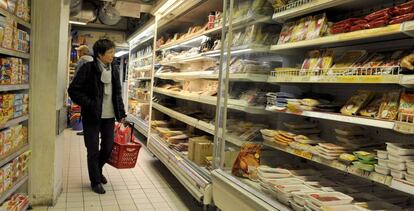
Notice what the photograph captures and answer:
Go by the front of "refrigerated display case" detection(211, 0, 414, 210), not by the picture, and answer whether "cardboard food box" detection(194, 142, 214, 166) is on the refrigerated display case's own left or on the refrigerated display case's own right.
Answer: on the refrigerated display case's own right

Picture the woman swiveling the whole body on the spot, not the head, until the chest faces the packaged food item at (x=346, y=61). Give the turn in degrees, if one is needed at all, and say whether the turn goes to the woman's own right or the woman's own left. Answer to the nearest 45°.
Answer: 0° — they already face it

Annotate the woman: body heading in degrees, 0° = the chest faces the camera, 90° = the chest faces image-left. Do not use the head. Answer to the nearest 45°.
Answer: approximately 315°

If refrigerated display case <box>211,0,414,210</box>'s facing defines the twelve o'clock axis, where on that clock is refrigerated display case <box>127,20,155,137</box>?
refrigerated display case <box>127,20,155,137</box> is roughly at 3 o'clock from refrigerated display case <box>211,0,414,210</box>.

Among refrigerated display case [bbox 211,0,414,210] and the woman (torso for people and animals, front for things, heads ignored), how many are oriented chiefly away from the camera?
0

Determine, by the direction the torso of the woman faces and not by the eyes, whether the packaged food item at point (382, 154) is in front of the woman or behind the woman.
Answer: in front

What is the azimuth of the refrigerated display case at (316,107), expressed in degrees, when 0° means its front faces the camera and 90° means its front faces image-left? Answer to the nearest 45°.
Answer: approximately 45°

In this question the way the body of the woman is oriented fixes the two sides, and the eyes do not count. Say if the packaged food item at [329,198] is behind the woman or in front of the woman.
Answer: in front

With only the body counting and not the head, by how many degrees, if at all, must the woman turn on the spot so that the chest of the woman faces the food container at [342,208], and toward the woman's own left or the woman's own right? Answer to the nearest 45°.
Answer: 0° — they already face it

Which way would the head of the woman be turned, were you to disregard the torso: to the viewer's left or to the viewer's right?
to the viewer's right

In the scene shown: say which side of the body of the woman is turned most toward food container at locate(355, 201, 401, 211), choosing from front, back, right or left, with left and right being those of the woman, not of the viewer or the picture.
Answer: front
